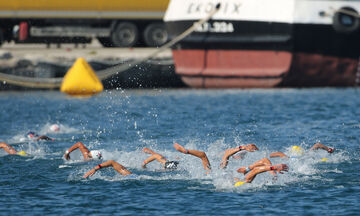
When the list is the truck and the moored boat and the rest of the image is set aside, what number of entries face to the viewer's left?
1

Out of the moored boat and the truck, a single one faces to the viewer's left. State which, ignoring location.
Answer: the truck

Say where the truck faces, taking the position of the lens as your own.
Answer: facing to the left of the viewer

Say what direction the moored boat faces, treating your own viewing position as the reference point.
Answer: facing away from the viewer and to the right of the viewer

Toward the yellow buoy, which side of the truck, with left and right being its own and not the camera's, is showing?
left

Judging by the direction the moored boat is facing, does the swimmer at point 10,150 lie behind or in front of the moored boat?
behind

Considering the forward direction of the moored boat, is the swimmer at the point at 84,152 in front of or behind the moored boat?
behind

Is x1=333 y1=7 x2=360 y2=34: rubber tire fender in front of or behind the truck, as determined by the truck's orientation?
behind

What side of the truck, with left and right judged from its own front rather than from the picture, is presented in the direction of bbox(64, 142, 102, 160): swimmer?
left

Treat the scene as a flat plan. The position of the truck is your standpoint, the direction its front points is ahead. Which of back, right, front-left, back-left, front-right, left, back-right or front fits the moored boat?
back-left
